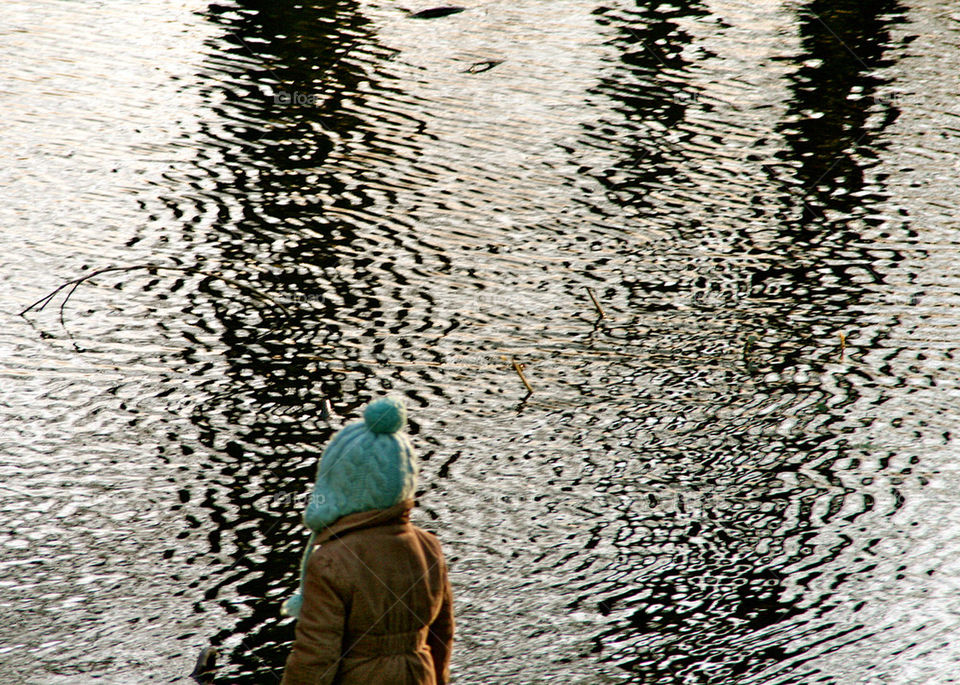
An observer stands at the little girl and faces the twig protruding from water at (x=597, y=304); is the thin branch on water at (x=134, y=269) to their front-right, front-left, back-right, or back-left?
front-left

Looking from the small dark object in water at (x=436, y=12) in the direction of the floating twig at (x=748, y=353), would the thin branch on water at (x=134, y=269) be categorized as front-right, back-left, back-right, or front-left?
front-right

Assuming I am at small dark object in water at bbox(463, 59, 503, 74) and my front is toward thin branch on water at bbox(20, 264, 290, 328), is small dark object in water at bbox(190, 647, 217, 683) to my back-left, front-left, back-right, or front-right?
front-left

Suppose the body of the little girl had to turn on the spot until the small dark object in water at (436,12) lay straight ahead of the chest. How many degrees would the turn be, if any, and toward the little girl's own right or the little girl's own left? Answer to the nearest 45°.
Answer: approximately 45° to the little girl's own right

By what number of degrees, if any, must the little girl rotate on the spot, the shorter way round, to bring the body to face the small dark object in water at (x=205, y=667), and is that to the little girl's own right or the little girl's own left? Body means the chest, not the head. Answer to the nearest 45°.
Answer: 0° — they already face it

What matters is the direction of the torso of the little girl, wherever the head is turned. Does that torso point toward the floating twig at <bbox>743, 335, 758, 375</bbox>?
no

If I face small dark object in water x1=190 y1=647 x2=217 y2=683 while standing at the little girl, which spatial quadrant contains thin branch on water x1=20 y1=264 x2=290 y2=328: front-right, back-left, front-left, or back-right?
front-right

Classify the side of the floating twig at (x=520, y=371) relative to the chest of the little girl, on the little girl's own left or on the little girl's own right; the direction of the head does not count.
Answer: on the little girl's own right

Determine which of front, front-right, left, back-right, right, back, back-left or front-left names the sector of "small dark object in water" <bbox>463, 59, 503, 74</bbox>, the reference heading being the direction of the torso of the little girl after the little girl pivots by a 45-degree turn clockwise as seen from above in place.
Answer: front

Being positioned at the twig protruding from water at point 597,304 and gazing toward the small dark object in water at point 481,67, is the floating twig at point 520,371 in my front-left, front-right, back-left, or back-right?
back-left

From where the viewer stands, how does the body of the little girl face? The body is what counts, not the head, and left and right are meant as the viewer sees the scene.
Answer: facing away from the viewer and to the left of the viewer
